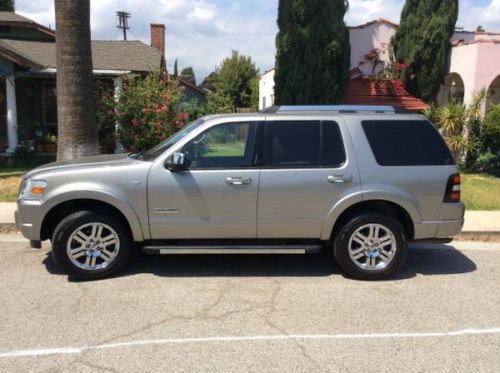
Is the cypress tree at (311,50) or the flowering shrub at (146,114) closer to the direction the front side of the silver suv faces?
the flowering shrub

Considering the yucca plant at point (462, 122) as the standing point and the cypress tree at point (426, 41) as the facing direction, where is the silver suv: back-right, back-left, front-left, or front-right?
back-left

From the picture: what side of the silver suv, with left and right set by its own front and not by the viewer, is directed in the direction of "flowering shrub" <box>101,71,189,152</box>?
right

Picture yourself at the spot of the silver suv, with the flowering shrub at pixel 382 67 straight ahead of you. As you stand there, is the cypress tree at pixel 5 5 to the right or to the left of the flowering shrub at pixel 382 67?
left

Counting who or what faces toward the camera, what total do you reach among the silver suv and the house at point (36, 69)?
1

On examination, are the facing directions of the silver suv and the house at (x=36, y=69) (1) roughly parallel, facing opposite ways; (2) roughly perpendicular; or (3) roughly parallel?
roughly perpendicular

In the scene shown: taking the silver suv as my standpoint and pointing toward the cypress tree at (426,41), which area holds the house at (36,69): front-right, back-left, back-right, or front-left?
front-left

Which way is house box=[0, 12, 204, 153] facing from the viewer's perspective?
toward the camera

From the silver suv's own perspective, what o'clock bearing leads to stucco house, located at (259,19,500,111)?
The stucco house is roughly at 4 o'clock from the silver suv.

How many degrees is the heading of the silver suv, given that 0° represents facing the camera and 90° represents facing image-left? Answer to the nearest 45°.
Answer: approximately 90°

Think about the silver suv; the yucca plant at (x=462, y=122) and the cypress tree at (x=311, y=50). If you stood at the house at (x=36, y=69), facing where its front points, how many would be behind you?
0

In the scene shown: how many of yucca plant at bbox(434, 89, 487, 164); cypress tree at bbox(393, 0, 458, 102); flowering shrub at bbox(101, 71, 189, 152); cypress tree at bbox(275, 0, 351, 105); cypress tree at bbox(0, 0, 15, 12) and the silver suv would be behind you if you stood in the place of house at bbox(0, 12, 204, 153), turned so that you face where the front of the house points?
1

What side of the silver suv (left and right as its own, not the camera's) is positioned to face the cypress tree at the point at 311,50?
right

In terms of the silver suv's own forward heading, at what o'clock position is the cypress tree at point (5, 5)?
The cypress tree is roughly at 2 o'clock from the silver suv.

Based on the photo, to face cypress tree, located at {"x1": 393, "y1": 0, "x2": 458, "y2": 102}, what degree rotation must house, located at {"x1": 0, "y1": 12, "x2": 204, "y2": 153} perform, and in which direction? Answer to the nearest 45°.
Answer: approximately 45° to its left
